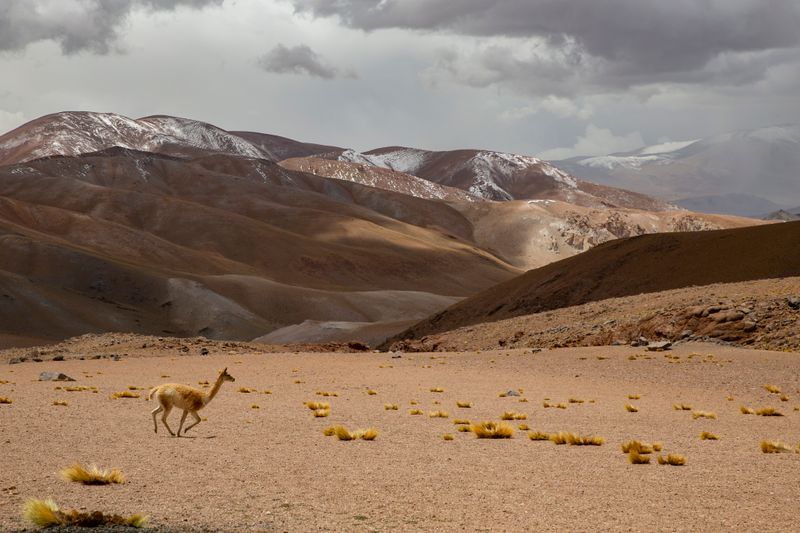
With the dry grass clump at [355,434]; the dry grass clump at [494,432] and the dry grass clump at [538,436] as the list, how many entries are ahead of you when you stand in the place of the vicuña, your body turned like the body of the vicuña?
3

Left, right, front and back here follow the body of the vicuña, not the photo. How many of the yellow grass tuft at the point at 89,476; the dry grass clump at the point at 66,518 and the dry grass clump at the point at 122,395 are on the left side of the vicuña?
1

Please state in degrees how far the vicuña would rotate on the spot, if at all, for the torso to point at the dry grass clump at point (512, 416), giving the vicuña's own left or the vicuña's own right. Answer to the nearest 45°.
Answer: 0° — it already faces it

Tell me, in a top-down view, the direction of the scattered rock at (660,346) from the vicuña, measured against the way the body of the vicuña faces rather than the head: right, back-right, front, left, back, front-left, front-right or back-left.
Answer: front-left

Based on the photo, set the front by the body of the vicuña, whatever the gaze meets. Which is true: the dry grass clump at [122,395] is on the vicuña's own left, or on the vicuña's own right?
on the vicuña's own left

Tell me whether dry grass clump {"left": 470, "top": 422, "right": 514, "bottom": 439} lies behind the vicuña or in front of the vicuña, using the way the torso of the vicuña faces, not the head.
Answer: in front

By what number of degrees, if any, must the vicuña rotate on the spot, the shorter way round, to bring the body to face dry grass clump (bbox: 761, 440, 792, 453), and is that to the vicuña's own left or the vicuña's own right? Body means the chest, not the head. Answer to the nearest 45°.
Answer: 0° — it already faces it

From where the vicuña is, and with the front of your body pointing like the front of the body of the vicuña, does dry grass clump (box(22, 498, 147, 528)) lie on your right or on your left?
on your right

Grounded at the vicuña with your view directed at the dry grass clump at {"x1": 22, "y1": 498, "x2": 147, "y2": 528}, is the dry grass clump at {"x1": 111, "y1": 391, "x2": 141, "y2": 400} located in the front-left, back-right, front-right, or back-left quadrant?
back-right

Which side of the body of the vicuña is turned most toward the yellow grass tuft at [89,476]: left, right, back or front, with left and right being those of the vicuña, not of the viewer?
right

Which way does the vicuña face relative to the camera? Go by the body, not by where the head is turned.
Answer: to the viewer's right

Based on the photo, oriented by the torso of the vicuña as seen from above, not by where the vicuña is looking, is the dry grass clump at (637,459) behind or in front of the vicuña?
in front

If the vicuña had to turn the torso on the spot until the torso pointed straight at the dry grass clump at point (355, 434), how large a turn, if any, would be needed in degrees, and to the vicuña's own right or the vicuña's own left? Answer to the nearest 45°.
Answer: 0° — it already faces it
